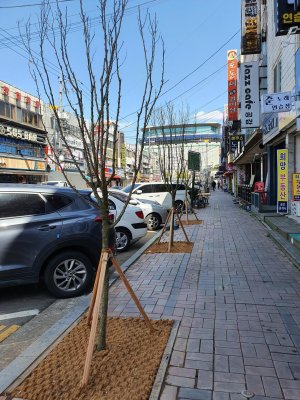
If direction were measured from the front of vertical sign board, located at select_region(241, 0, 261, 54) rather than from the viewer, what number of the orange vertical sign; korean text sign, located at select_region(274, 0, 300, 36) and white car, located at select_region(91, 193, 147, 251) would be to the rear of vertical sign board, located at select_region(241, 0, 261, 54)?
1

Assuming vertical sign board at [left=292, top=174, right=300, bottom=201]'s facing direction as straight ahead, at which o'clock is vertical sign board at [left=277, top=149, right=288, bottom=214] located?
vertical sign board at [left=277, top=149, right=288, bottom=214] is roughly at 5 o'clock from vertical sign board at [left=292, top=174, right=300, bottom=201].

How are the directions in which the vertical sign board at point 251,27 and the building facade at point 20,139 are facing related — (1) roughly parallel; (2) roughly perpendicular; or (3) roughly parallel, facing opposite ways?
roughly perpendicular

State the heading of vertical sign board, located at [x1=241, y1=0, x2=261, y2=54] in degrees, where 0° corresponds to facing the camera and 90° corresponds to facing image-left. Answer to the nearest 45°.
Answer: approximately 0°

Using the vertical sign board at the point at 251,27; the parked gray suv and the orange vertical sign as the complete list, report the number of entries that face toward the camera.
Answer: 2

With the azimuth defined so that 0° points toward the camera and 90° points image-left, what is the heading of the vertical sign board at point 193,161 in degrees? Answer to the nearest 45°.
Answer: approximately 0°

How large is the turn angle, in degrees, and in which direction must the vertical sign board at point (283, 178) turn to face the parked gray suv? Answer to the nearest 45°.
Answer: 0° — it already faces it

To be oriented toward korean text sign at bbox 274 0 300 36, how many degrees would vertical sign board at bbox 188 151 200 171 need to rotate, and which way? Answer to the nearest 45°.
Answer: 0° — it already faces it

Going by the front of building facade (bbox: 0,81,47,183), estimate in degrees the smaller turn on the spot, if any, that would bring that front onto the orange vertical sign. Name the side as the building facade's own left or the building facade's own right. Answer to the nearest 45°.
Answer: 0° — it already faces it

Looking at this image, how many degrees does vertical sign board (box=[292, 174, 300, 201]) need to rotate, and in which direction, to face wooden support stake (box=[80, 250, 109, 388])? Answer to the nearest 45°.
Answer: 0° — it already faces it

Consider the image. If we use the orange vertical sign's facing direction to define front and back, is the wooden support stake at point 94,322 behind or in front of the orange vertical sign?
in front
